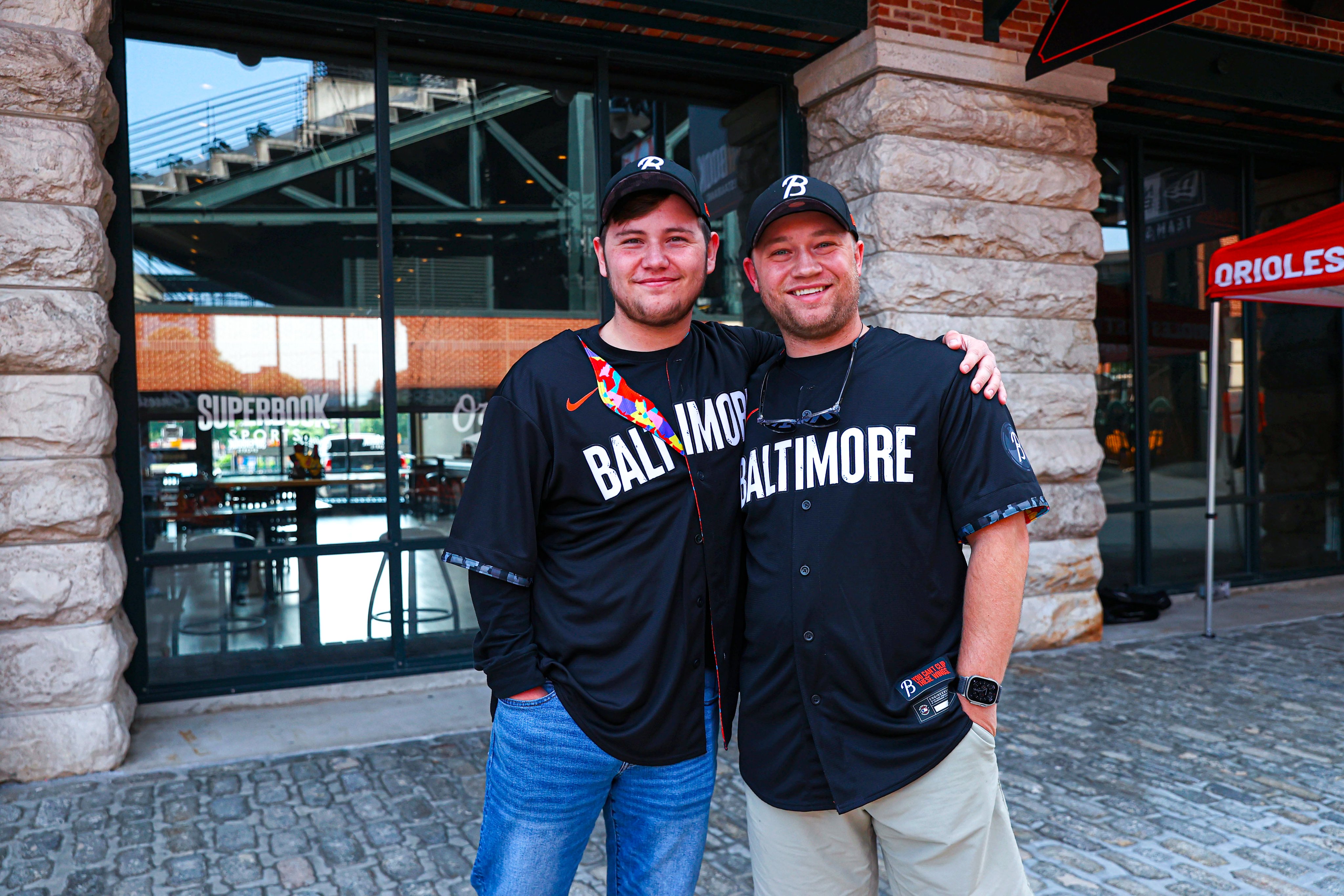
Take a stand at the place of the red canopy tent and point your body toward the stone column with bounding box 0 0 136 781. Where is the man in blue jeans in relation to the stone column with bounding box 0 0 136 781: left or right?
left

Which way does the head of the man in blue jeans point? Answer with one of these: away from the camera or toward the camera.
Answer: toward the camera

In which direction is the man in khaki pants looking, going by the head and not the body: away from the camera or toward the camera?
toward the camera

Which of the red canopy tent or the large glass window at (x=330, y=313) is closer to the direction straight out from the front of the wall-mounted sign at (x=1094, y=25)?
the large glass window

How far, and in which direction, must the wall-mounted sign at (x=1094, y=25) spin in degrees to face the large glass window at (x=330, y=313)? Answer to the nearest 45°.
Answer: approximately 45° to its right

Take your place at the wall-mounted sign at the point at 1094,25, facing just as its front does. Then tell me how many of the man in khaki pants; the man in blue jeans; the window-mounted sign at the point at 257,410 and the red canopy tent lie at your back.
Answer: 1

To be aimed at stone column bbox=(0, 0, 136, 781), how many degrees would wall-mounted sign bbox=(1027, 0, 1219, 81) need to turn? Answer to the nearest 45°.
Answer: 0° — it already faces it

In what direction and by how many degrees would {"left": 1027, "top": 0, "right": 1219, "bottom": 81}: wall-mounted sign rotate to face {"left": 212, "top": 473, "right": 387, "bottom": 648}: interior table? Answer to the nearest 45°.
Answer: approximately 45° to its right

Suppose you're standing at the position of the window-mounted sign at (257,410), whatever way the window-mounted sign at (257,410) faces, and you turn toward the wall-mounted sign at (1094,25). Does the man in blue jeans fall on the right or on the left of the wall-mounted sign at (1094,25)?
right

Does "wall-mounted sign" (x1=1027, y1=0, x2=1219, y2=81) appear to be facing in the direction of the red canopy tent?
no

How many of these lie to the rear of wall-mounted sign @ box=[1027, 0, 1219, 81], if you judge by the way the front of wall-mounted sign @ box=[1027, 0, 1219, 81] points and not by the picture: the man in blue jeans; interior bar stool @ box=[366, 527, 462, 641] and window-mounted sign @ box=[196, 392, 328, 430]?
0

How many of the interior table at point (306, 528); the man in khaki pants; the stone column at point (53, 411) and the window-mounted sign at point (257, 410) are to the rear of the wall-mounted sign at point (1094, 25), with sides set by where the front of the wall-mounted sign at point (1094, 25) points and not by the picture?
0

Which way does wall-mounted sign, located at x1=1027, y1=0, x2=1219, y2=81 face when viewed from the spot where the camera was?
facing the viewer and to the left of the viewer

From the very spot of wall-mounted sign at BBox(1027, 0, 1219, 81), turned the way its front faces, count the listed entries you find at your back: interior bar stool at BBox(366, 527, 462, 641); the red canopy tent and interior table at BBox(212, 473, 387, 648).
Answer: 1
